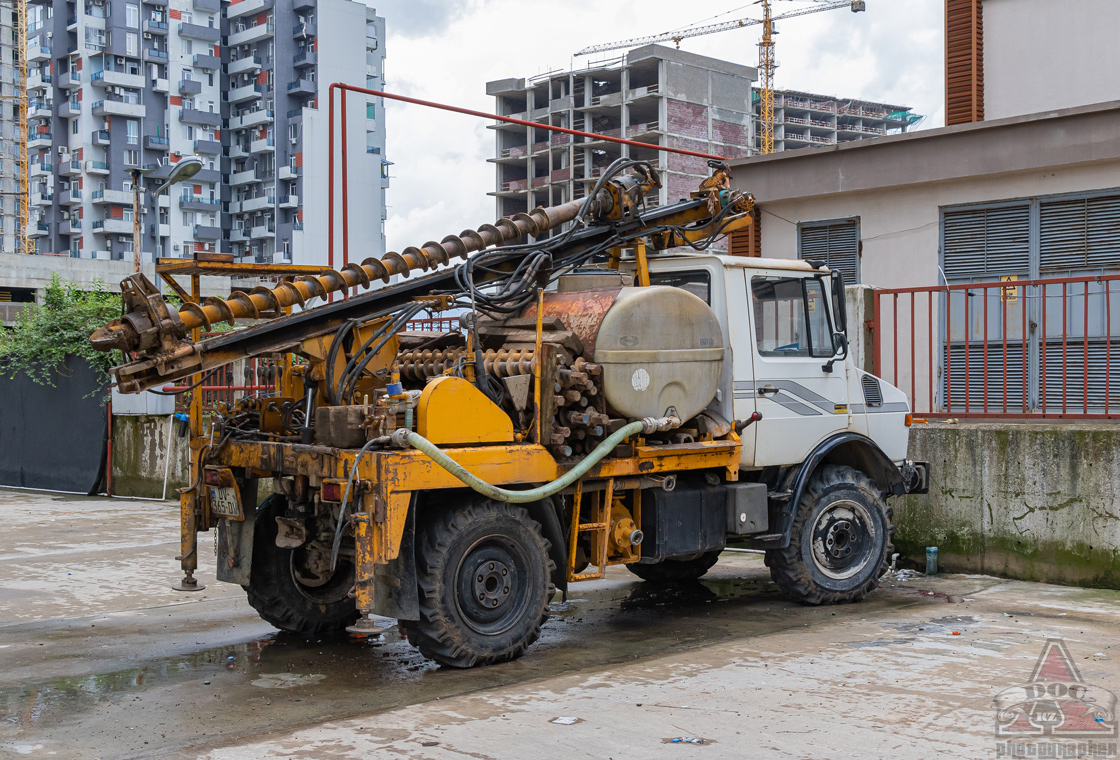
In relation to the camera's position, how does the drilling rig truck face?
facing away from the viewer and to the right of the viewer

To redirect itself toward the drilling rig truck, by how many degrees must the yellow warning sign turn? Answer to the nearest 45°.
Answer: approximately 45° to its right

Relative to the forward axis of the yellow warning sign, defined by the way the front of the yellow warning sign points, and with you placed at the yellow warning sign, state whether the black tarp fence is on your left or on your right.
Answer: on your right

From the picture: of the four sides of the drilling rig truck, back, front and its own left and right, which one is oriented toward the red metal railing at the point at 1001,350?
front

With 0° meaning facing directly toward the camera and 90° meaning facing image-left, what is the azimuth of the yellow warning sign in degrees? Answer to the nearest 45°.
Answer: approximately 0°

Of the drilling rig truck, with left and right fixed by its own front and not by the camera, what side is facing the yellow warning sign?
front

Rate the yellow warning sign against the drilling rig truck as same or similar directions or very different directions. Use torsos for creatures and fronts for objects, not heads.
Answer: very different directions

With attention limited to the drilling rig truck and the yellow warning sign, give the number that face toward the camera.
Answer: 1

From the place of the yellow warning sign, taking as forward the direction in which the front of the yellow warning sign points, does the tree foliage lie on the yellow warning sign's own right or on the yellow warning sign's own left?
on the yellow warning sign's own right

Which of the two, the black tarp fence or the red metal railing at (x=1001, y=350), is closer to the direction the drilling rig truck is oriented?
the red metal railing
